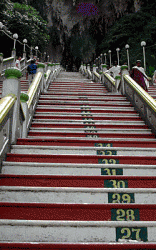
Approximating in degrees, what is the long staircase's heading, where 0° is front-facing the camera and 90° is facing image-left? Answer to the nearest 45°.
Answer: approximately 0°
